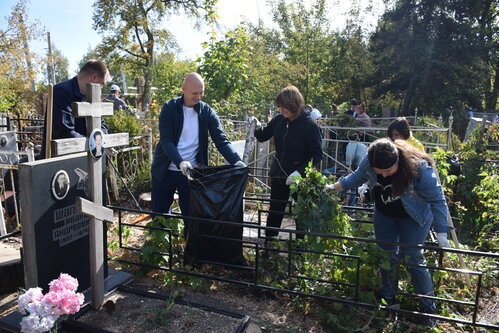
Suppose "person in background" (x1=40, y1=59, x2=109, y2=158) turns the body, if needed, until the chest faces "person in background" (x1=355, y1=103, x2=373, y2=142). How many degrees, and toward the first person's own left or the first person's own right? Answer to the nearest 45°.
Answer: approximately 45° to the first person's own left

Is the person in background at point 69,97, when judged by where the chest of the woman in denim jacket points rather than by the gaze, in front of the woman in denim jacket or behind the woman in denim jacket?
in front

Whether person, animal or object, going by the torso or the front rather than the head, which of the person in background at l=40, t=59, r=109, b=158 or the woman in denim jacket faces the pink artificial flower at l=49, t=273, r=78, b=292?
the woman in denim jacket

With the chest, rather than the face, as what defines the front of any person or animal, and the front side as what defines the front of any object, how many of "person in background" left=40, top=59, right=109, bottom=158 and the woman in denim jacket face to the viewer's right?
1

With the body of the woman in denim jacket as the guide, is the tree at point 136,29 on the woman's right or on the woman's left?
on the woman's right

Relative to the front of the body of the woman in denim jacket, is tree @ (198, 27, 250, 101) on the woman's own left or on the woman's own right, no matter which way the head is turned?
on the woman's own right

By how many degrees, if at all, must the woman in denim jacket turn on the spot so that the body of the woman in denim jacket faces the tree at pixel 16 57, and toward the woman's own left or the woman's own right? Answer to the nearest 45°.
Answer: approximately 90° to the woman's own right

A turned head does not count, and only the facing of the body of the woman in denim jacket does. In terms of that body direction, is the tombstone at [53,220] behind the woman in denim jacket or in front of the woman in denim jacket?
in front

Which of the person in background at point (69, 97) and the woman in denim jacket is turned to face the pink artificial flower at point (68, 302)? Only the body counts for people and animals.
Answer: the woman in denim jacket

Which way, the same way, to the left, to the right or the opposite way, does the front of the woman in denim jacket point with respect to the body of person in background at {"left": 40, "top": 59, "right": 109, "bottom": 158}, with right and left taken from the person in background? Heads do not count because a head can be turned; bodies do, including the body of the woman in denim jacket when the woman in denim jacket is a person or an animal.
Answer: the opposite way

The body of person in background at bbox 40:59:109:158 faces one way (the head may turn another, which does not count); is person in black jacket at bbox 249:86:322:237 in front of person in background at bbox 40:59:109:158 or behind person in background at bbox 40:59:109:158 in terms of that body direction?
in front

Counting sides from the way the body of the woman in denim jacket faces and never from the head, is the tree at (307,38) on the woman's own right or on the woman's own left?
on the woman's own right

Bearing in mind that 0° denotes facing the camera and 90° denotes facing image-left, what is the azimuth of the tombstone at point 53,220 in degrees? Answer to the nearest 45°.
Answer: approximately 315°

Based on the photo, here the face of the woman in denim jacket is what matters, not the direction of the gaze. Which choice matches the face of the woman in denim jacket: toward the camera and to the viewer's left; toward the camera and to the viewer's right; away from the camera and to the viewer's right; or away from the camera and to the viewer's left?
toward the camera and to the viewer's left

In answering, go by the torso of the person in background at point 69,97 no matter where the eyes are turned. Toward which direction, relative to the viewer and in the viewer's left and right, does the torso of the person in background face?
facing to the right of the viewer

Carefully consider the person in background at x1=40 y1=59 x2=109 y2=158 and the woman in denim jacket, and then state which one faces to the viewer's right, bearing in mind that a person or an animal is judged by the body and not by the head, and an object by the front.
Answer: the person in background

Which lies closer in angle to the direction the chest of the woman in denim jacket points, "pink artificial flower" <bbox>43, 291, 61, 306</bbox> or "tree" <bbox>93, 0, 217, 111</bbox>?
the pink artificial flower

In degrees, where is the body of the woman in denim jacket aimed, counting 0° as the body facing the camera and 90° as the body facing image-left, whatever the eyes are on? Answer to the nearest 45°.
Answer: approximately 45°

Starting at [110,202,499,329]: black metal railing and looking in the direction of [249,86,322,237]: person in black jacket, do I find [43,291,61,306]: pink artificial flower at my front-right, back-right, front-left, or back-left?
back-left
